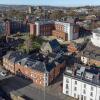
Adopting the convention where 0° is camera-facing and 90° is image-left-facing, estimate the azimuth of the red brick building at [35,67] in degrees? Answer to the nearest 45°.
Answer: approximately 45°

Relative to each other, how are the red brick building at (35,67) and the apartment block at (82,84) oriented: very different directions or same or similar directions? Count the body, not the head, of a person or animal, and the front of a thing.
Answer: same or similar directions

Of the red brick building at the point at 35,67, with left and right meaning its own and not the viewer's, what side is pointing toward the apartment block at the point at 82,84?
left

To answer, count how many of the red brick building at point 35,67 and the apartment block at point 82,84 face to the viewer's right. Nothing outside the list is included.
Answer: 0

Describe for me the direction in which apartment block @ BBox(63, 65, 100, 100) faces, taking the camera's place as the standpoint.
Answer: facing the viewer and to the left of the viewer

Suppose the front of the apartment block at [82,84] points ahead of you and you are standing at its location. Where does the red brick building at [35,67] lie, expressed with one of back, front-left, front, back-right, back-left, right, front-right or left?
right
